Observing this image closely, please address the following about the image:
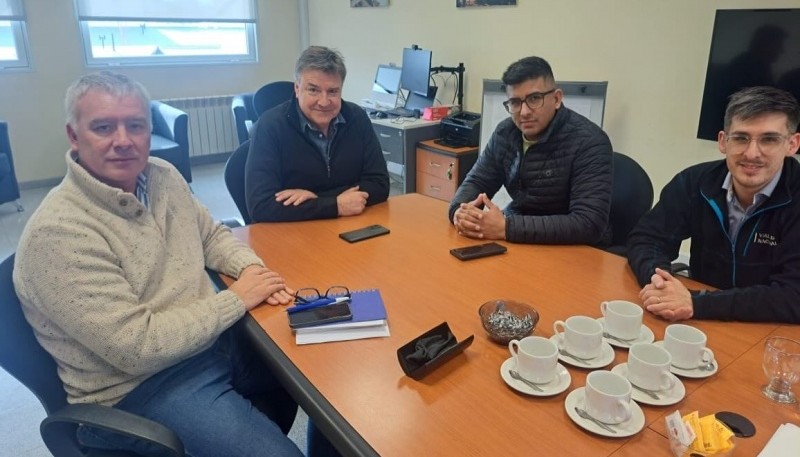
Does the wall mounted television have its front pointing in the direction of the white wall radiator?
no

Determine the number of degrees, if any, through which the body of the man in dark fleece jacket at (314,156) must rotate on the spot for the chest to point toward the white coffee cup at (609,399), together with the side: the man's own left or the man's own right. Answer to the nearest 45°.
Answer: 0° — they already face it

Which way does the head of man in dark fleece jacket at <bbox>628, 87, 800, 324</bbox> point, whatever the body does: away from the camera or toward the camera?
toward the camera

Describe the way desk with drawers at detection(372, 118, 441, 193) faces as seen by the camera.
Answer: facing the viewer and to the left of the viewer

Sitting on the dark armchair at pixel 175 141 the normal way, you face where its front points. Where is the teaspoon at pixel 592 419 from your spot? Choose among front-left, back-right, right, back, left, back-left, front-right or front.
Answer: front-left

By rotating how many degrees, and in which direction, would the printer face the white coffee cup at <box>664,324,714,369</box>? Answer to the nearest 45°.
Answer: approximately 45° to its left

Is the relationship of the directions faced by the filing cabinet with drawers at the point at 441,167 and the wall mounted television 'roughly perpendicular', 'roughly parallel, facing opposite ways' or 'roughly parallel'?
roughly parallel

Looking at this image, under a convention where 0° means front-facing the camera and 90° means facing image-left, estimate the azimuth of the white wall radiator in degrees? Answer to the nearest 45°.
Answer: approximately 0°

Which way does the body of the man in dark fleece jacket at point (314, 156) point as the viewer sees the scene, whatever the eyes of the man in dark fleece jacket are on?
toward the camera

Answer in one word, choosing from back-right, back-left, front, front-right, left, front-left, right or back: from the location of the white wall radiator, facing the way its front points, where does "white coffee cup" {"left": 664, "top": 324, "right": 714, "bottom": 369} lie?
front

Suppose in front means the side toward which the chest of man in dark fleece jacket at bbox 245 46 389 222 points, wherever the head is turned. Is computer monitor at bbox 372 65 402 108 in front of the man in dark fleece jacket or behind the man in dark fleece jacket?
behind

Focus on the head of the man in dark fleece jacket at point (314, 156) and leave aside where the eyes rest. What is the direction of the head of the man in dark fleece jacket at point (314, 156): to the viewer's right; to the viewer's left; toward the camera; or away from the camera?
toward the camera

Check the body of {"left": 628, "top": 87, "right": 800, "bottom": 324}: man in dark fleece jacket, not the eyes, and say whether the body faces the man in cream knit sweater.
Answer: yes

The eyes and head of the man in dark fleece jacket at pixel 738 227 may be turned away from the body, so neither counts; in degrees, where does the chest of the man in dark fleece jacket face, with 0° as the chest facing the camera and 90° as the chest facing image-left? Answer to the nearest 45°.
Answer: approximately 45°

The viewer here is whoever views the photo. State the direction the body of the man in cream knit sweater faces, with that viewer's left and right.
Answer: facing the viewer and to the right of the viewer
